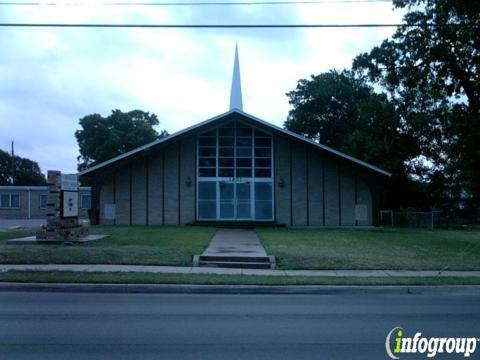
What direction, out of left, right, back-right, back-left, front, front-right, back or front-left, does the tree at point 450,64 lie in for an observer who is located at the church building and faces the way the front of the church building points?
front-left

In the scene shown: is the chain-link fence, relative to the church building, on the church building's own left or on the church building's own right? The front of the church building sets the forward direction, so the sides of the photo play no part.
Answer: on the church building's own left

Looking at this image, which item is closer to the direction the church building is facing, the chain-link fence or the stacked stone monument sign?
the stacked stone monument sign

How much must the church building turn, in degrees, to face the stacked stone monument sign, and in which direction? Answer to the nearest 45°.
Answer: approximately 45° to its right

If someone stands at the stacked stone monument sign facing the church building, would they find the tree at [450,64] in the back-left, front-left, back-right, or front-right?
front-right

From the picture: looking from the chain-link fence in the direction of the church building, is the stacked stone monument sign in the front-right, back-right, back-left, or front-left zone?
front-left
